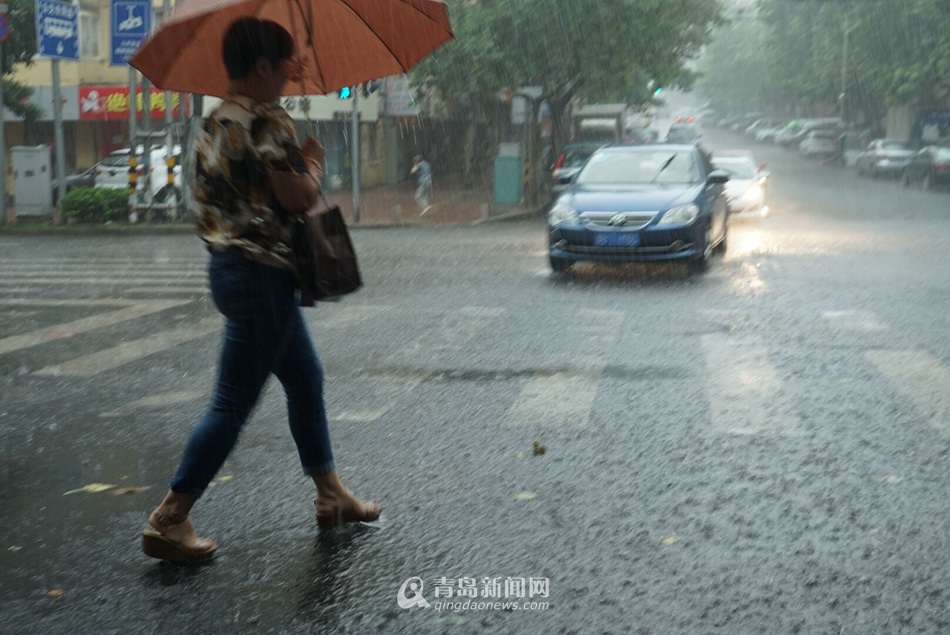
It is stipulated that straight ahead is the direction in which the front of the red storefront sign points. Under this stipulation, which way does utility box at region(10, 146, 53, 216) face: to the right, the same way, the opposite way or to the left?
the same way

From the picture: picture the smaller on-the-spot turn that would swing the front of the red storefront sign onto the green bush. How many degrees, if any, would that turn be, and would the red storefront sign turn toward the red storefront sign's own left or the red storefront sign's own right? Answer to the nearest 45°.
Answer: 0° — it already faces it

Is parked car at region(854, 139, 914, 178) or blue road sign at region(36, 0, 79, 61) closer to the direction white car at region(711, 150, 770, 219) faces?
the blue road sign

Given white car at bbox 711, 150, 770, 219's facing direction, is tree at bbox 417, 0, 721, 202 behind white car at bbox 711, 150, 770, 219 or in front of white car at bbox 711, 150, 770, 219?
behind

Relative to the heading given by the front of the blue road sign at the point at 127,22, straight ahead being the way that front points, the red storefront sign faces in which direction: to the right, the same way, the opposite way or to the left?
the same way

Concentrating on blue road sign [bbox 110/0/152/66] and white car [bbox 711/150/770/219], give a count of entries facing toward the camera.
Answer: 2

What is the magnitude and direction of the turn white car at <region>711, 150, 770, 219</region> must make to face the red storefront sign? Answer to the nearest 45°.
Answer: approximately 135° to its right

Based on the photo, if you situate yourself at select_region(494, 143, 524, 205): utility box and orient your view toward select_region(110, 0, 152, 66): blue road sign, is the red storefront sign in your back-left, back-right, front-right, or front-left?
front-right

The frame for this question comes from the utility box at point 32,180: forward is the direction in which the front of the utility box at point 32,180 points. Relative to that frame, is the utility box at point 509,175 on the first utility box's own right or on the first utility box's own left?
on the first utility box's own left

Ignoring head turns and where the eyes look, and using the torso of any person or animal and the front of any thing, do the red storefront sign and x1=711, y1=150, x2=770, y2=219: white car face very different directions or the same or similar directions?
same or similar directions

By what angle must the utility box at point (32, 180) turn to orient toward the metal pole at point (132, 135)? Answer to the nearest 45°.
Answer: approximately 45° to its left

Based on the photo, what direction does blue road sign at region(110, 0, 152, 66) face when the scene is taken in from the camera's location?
facing the viewer

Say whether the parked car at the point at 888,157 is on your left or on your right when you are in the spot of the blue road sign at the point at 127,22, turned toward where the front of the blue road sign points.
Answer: on your left

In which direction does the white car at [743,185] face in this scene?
toward the camera

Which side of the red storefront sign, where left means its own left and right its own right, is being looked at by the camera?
front

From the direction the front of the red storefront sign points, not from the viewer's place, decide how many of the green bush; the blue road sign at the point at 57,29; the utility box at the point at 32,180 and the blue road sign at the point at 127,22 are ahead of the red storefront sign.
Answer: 4

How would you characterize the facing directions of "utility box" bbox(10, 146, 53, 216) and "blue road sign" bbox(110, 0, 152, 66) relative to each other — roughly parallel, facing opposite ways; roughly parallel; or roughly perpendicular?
roughly parallel

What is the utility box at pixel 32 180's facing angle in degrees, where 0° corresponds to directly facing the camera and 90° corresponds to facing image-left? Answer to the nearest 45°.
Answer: approximately 0°
